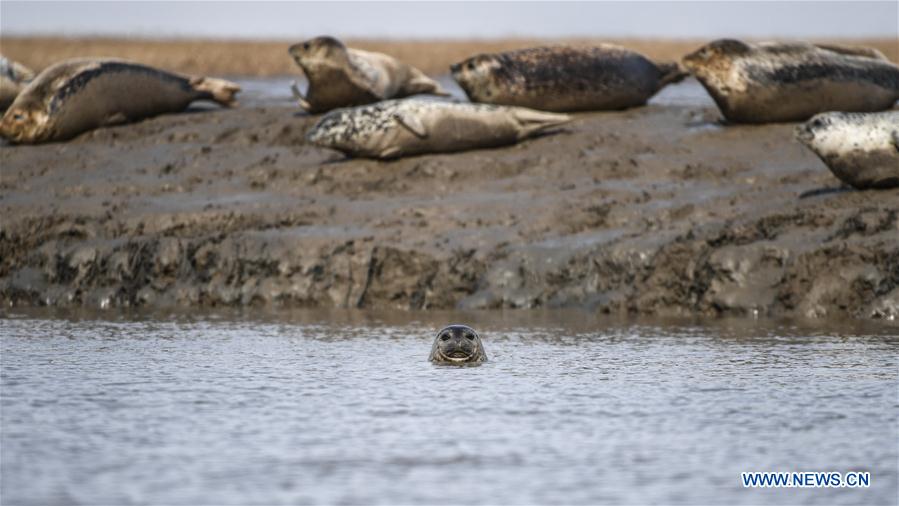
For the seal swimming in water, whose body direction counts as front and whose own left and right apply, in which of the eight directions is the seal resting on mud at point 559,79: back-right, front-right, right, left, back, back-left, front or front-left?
back

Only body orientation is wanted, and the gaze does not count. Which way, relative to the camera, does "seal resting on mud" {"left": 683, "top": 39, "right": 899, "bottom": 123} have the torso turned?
to the viewer's left

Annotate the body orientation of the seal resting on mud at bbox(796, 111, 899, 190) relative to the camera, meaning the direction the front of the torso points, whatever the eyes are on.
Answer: to the viewer's left

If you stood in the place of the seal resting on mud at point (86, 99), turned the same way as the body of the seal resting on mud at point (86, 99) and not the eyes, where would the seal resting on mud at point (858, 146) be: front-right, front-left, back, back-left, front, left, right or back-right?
back-left

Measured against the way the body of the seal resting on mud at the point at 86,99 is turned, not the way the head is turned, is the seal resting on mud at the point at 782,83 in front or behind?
behind

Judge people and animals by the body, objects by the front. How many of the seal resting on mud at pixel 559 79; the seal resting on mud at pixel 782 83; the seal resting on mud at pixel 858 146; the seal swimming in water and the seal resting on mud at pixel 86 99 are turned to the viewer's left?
4

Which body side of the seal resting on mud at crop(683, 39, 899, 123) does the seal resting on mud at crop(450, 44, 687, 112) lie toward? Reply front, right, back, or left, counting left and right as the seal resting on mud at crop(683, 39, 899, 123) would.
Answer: front

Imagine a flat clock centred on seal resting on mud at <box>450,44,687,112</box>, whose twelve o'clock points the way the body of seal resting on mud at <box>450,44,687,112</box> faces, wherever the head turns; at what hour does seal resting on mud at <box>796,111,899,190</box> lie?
seal resting on mud at <box>796,111,899,190</box> is roughly at 8 o'clock from seal resting on mud at <box>450,44,687,112</box>.

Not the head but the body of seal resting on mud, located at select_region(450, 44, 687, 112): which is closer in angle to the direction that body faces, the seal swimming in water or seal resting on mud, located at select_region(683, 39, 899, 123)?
the seal swimming in water

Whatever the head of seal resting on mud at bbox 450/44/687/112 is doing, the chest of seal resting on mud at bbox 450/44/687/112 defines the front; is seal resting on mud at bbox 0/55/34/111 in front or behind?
in front

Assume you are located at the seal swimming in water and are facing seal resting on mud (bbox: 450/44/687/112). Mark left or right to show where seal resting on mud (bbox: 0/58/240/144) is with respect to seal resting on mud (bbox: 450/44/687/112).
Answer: left

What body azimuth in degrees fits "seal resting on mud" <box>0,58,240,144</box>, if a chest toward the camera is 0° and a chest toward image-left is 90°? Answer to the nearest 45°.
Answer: approximately 90°

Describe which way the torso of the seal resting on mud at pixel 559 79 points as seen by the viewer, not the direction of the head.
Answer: to the viewer's left

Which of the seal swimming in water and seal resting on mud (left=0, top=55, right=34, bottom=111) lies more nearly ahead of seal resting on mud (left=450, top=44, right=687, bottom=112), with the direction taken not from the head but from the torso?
the seal resting on mud

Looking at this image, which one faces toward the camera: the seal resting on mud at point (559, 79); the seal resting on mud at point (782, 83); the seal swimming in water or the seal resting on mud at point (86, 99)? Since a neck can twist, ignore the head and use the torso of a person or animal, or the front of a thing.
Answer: the seal swimming in water
